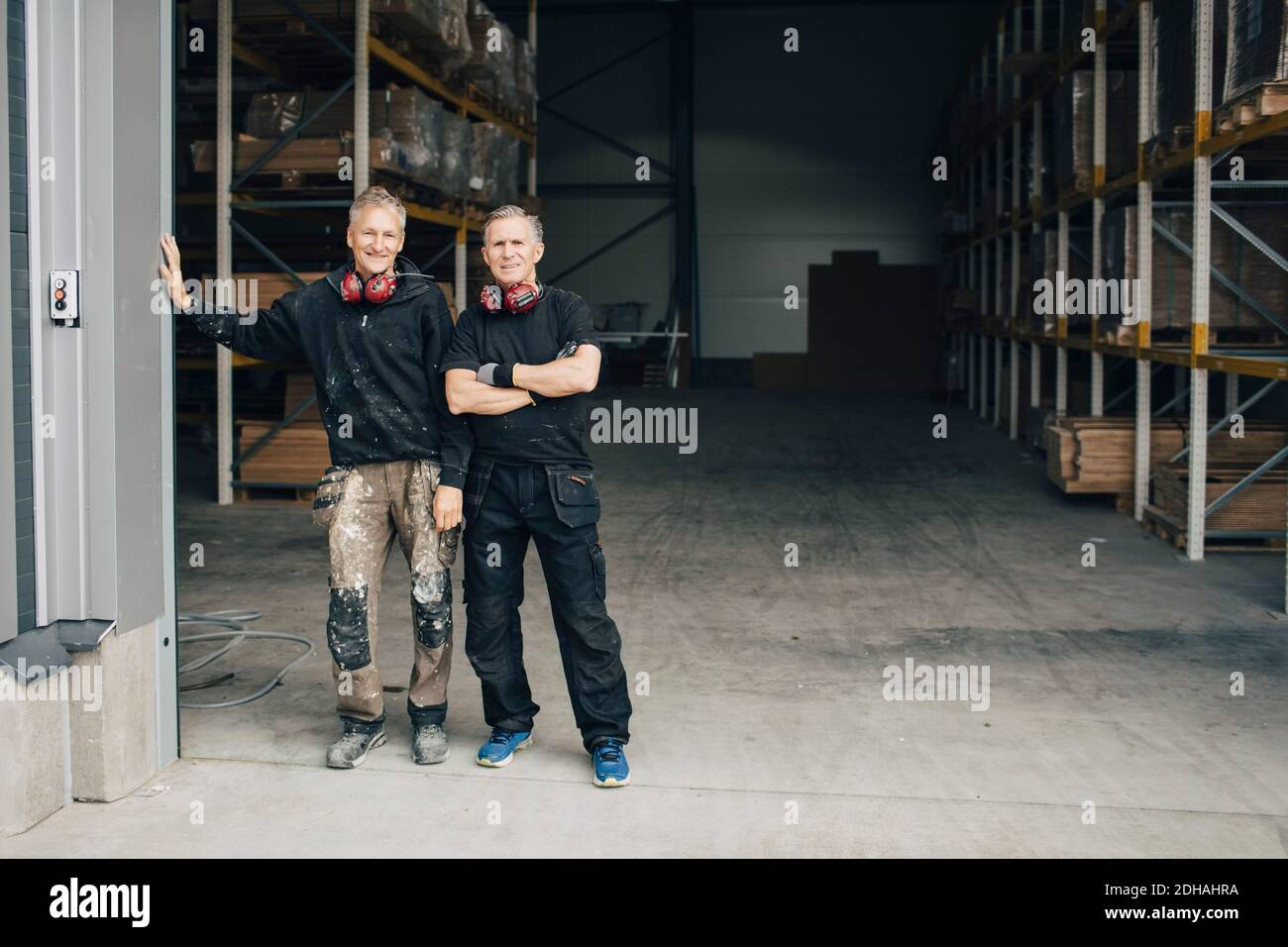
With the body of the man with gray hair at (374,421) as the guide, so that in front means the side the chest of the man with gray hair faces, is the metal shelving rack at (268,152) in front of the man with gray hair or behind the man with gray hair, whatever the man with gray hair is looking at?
behind

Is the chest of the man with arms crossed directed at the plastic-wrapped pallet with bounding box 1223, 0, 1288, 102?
no

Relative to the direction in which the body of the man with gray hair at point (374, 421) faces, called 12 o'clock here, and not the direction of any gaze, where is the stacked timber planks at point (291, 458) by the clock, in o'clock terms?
The stacked timber planks is roughly at 6 o'clock from the man with gray hair.

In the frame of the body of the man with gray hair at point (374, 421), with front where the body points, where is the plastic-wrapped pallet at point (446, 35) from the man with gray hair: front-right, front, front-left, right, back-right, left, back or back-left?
back

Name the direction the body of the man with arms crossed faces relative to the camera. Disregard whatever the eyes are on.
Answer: toward the camera

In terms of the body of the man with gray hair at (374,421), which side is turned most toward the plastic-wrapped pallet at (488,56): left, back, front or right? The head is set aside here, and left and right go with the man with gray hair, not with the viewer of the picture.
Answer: back

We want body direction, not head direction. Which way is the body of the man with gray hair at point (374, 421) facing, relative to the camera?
toward the camera

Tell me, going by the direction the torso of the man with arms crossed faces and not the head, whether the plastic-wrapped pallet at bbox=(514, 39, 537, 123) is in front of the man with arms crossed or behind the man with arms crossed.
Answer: behind

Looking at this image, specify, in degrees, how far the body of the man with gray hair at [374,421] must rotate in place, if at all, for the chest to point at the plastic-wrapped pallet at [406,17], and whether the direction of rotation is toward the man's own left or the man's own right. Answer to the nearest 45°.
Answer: approximately 180°

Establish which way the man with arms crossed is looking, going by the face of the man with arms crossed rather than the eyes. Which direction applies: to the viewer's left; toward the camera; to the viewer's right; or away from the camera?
toward the camera

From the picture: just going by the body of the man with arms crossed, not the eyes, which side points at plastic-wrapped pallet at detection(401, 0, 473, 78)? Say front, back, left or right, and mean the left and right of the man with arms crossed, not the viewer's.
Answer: back

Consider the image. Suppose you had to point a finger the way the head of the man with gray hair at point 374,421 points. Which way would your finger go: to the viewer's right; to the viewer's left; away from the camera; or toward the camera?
toward the camera

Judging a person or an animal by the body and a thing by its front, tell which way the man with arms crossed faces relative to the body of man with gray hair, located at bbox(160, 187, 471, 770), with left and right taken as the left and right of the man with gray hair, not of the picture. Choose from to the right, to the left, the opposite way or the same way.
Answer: the same way

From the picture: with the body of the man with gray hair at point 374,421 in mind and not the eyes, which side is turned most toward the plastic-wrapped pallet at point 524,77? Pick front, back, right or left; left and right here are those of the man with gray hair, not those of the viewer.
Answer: back
